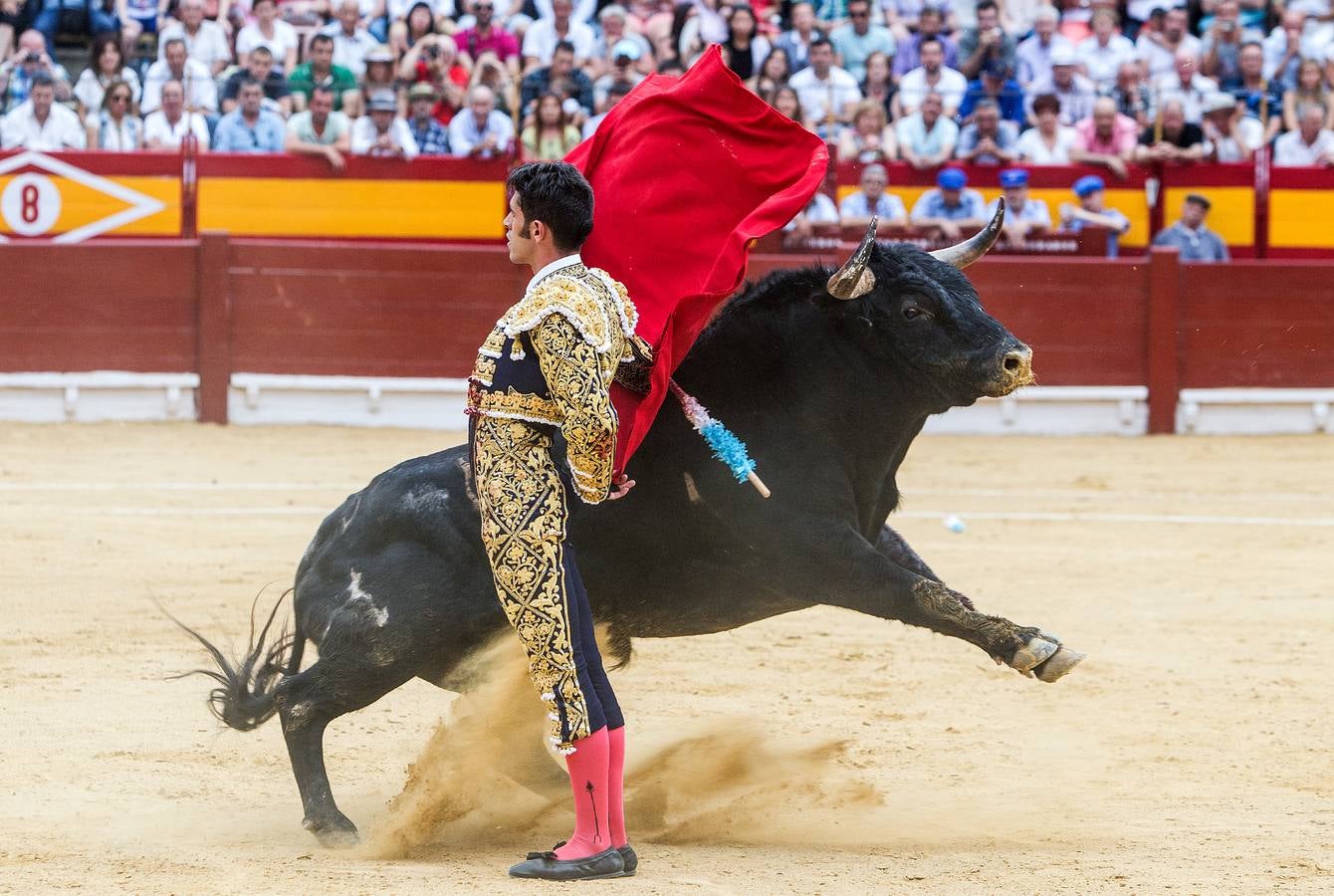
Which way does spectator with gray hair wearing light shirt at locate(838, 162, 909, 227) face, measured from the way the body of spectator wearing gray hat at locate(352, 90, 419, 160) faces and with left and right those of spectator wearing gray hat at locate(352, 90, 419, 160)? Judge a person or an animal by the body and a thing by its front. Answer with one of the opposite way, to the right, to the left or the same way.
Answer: the same way

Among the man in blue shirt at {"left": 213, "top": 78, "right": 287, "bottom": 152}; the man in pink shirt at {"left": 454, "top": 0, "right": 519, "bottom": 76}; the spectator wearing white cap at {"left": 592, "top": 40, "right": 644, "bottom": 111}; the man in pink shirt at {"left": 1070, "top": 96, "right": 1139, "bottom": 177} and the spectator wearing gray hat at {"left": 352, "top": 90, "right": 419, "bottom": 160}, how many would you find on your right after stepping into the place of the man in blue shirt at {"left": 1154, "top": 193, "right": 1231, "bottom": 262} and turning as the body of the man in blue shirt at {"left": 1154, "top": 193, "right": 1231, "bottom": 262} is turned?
5

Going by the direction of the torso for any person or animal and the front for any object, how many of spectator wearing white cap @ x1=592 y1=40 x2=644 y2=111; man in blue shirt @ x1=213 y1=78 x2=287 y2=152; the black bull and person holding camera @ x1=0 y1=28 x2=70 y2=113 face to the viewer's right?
1

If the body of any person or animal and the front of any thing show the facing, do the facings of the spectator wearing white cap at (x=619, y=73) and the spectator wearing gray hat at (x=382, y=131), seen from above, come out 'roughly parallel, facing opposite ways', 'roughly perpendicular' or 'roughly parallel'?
roughly parallel

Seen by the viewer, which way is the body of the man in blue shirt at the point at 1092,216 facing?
toward the camera

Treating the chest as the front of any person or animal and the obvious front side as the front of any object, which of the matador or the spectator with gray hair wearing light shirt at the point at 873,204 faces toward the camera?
the spectator with gray hair wearing light shirt

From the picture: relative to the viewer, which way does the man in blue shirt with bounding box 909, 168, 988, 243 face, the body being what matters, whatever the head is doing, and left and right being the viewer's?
facing the viewer

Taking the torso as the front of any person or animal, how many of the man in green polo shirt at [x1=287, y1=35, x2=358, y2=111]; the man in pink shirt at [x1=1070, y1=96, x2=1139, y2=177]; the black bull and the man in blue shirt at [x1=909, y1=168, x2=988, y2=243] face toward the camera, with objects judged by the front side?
3

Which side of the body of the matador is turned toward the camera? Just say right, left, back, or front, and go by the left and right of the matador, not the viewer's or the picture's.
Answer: left

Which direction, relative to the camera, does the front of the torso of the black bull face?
to the viewer's right

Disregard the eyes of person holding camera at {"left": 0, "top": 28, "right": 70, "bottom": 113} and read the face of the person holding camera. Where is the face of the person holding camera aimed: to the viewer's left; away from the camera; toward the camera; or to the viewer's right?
toward the camera

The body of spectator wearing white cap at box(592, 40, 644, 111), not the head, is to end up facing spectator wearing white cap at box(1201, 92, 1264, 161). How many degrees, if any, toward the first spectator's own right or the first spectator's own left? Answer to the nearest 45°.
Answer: approximately 90° to the first spectator's own left

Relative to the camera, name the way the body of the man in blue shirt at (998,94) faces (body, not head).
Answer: toward the camera

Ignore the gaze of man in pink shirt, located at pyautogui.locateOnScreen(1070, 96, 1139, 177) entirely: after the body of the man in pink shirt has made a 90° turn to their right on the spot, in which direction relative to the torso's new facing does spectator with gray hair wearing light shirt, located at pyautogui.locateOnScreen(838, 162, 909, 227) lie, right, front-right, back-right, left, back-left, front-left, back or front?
front-left

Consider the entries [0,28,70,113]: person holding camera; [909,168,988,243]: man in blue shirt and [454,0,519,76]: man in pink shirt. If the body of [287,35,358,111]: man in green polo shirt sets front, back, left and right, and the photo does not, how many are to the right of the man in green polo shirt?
1

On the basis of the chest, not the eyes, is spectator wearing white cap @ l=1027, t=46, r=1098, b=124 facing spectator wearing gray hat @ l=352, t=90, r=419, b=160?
no
